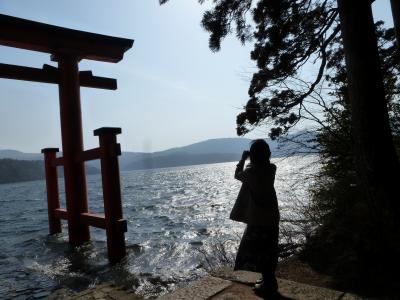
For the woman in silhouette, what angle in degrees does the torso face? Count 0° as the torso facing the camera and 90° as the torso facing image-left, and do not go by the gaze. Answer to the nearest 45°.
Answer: approximately 135°

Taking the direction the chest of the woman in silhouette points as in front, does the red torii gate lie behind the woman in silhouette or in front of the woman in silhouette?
in front
